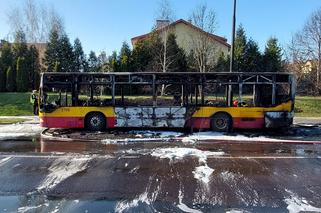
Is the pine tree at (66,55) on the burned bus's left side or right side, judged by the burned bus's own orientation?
on its right

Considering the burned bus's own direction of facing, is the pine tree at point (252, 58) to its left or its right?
on its right

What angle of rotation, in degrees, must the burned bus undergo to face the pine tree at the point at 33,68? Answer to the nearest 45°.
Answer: approximately 45° to its right

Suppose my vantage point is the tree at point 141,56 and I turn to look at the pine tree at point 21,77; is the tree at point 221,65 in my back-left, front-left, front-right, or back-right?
back-left

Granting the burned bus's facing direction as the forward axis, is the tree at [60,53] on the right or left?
on its right

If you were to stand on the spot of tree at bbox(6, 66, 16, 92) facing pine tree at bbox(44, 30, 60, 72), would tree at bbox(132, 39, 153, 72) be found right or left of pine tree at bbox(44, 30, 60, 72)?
right

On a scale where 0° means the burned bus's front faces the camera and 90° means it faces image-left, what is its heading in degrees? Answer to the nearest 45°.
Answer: approximately 90°

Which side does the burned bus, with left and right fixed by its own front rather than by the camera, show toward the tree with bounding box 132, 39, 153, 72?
right

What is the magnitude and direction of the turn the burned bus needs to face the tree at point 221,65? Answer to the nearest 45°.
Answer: approximately 90° to its right

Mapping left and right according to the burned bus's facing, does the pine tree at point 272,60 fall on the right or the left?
on its right

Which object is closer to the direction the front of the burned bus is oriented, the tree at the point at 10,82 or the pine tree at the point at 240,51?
the tree
